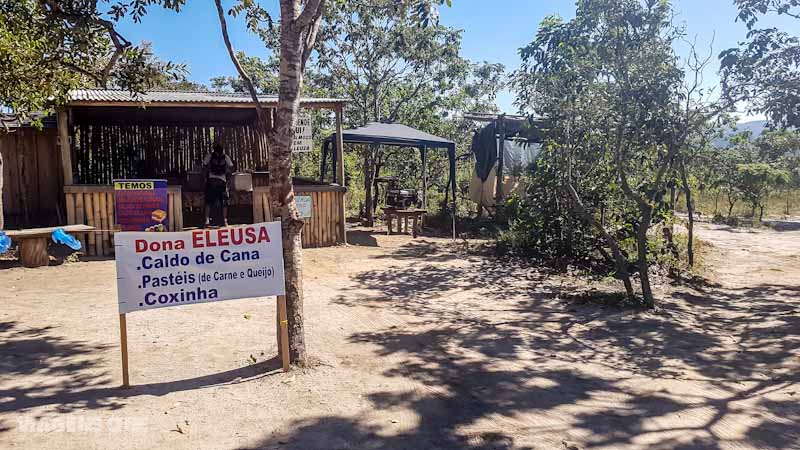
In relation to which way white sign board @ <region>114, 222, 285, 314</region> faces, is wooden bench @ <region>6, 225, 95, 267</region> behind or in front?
behind

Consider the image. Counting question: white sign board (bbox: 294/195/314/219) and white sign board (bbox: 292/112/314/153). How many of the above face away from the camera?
0

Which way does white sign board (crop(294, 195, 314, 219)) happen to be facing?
toward the camera

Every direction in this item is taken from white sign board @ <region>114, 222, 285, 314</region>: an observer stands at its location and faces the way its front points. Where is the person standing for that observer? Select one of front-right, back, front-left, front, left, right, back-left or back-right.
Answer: back

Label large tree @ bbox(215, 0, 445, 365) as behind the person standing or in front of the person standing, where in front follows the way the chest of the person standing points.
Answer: behind

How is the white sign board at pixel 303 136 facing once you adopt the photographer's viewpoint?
facing the viewer

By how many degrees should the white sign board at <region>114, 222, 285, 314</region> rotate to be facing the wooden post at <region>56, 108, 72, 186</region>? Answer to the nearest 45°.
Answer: approximately 180°

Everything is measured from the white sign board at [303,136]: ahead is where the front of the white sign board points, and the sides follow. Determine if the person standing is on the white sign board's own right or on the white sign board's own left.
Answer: on the white sign board's own right

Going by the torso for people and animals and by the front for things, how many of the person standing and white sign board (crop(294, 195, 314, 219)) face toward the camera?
1

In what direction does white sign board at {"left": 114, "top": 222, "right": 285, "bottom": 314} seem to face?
toward the camera

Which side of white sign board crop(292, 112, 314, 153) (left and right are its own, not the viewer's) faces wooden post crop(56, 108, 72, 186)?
right

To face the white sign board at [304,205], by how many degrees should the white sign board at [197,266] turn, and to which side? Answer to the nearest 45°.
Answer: approximately 180°
